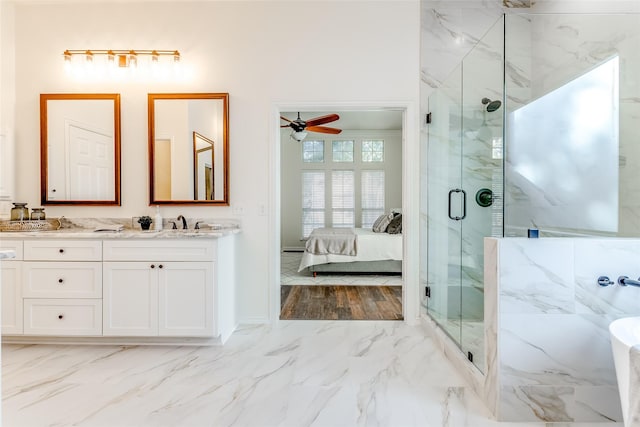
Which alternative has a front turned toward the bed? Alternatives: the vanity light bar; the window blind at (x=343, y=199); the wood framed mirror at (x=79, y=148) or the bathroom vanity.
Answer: the window blind

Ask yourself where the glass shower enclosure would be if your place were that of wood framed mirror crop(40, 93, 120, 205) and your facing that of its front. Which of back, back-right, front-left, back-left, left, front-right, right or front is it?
front-left

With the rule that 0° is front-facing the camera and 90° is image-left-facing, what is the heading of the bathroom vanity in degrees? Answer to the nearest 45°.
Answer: approximately 0°

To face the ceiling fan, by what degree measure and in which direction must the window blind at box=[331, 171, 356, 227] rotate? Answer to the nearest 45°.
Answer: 0° — it already faces it

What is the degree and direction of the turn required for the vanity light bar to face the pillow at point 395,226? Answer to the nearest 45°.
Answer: approximately 90° to its left

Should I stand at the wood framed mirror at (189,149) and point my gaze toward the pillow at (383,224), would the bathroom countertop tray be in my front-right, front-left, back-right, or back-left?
back-left

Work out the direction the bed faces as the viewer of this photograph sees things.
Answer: facing to the left of the viewer

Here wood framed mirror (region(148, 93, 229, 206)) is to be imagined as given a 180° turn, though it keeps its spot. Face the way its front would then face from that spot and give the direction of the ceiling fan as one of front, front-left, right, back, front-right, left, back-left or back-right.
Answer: front-right

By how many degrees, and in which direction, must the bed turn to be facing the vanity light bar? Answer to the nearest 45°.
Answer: approximately 45° to its left
